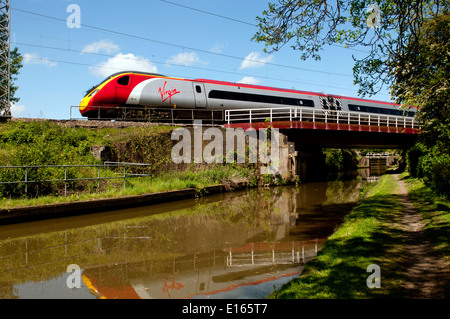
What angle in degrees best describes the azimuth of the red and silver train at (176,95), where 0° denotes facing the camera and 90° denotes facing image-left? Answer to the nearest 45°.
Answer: approximately 45°

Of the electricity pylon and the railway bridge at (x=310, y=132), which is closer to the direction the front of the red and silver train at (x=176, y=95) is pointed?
the electricity pylon

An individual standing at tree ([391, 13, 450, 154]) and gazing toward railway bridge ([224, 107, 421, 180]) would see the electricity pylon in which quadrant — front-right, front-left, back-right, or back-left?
front-left

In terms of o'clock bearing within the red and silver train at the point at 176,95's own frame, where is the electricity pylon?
The electricity pylon is roughly at 12 o'clock from the red and silver train.

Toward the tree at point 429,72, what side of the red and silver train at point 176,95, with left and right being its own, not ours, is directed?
left
